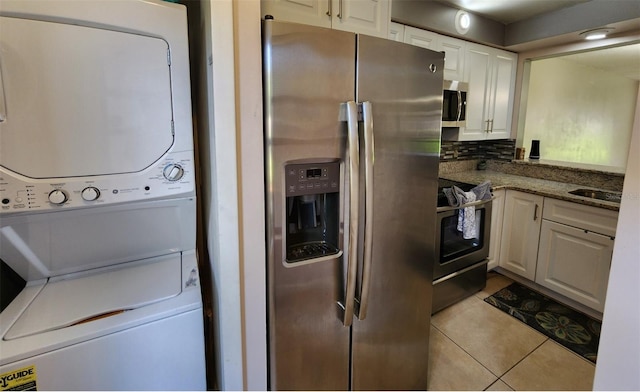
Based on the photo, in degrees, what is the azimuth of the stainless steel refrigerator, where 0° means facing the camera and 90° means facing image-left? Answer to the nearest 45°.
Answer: approximately 315°

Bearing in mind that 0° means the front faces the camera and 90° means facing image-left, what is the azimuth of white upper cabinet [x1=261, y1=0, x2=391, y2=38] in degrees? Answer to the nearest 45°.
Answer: approximately 315°

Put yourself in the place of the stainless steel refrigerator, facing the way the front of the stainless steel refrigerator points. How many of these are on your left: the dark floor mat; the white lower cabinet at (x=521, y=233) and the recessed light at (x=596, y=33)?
3

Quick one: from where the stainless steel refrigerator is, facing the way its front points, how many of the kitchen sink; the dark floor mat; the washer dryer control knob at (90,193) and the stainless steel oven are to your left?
3

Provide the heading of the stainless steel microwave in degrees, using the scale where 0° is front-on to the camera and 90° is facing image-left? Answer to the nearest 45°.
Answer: approximately 315°

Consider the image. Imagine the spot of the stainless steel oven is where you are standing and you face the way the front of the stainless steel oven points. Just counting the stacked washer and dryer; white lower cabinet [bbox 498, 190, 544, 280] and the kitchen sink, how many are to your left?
2

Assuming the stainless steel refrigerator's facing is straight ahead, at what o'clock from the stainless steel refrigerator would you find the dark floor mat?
The dark floor mat is roughly at 9 o'clock from the stainless steel refrigerator.

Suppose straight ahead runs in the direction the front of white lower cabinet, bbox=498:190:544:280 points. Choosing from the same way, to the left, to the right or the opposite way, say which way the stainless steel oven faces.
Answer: to the left

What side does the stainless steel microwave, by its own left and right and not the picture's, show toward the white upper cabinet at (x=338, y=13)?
right

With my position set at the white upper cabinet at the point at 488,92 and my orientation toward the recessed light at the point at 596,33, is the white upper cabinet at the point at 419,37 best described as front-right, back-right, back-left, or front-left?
back-right
